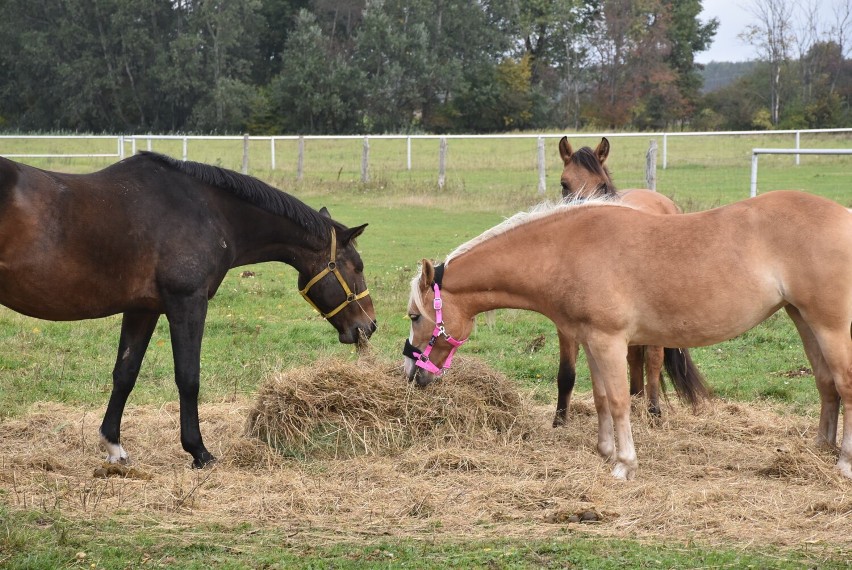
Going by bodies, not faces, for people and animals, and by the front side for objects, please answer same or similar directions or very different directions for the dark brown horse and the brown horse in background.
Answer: very different directions

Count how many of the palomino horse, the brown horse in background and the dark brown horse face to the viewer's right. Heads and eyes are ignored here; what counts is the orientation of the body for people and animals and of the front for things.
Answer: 1

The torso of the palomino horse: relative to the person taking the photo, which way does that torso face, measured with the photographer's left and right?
facing to the left of the viewer

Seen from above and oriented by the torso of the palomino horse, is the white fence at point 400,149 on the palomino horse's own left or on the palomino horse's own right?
on the palomino horse's own right

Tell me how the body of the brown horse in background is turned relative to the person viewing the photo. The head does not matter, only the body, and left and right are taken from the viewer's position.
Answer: facing the viewer and to the left of the viewer

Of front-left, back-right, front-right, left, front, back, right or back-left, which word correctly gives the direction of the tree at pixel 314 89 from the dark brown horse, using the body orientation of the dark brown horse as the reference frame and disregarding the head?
left

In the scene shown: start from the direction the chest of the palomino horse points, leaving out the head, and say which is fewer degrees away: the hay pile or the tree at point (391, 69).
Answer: the hay pile

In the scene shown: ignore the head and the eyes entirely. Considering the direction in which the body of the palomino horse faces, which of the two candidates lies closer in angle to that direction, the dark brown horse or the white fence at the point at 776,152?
the dark brown horse

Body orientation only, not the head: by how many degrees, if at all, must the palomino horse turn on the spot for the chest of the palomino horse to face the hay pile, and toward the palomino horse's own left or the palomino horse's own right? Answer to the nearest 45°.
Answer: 0° — it already faces it

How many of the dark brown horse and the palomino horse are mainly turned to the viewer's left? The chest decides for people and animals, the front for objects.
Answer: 1

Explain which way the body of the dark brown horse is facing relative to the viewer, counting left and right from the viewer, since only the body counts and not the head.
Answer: facing to the right of the viewer

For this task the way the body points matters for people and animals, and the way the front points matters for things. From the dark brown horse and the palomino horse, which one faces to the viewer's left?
the palomino horse

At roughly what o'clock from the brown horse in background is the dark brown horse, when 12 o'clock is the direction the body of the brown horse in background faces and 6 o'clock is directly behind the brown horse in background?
The dark brown horse is roughly at 12 o'clock from the brown horse in background.

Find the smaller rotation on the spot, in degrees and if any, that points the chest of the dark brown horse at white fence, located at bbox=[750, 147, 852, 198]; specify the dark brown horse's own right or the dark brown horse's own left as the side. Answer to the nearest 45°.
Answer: approximately 45° to the dark brown horse's own left
